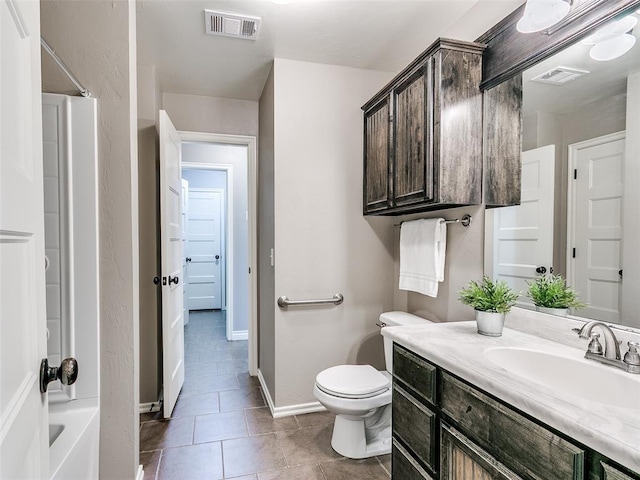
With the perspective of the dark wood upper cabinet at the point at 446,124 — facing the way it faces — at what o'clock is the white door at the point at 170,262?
The white door is roughly at 2 o'clock from the dark wood upper cabinet.

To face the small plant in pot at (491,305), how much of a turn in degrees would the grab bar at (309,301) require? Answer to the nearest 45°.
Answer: approximately 45° to its left

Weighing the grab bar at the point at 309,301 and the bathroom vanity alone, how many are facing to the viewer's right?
0

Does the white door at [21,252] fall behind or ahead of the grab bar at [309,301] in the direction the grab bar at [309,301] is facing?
ahead

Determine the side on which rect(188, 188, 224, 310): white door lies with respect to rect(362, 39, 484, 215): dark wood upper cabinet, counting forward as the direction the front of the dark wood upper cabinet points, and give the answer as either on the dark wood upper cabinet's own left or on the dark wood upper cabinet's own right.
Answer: on the dark wood upper cabinet's own right

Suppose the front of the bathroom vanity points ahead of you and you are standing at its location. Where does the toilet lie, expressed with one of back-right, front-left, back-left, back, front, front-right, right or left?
right

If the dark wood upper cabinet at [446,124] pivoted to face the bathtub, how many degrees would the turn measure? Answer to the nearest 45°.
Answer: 0° — it already faces it

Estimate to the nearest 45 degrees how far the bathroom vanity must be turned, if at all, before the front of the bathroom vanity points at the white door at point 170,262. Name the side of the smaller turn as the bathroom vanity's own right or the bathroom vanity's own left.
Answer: approximately 45° to the bathroom vanity's own right

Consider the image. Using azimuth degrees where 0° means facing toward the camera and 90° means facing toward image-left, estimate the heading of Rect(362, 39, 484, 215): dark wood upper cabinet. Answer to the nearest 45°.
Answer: approximately 45°

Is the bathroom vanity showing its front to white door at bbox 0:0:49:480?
yes

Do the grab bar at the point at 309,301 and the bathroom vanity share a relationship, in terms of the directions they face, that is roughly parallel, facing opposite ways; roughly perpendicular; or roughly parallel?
roughly perpendicular

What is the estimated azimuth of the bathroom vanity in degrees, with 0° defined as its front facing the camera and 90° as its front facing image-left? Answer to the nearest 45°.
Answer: approximately 45°

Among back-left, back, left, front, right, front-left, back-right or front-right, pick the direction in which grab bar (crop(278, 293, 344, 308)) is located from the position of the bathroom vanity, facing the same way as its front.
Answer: right
